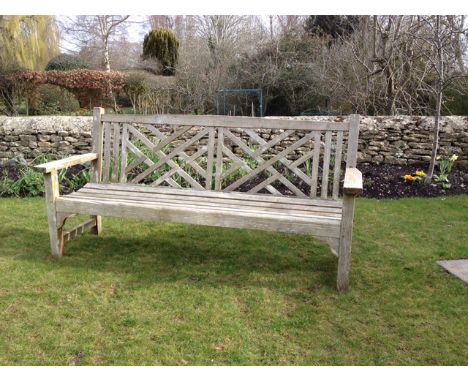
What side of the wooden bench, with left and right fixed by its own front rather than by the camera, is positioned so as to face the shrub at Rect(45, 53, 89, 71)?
back

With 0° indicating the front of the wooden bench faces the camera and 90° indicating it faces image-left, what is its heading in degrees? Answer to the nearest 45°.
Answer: approximately 0°

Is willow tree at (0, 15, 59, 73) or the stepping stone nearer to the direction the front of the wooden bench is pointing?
the stepping stone

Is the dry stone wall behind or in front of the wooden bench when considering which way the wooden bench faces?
behind

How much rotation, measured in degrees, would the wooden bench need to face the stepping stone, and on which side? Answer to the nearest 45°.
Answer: approximately 90° to its left

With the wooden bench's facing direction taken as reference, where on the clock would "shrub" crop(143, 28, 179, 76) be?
The shrub is roughly at 6 o'clock from the wooden bench.

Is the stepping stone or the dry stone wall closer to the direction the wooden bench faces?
the stepping stone

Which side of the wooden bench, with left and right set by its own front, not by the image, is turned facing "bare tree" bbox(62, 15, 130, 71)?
back

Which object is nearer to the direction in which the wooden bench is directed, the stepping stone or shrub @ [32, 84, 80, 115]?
the stepping stone

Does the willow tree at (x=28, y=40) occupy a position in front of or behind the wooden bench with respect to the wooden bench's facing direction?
behind
